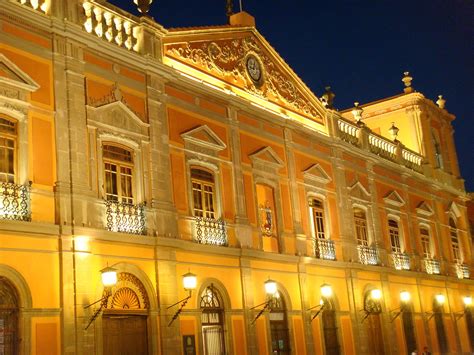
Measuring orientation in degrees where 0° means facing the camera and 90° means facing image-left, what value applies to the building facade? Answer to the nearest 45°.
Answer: approximately 315°
